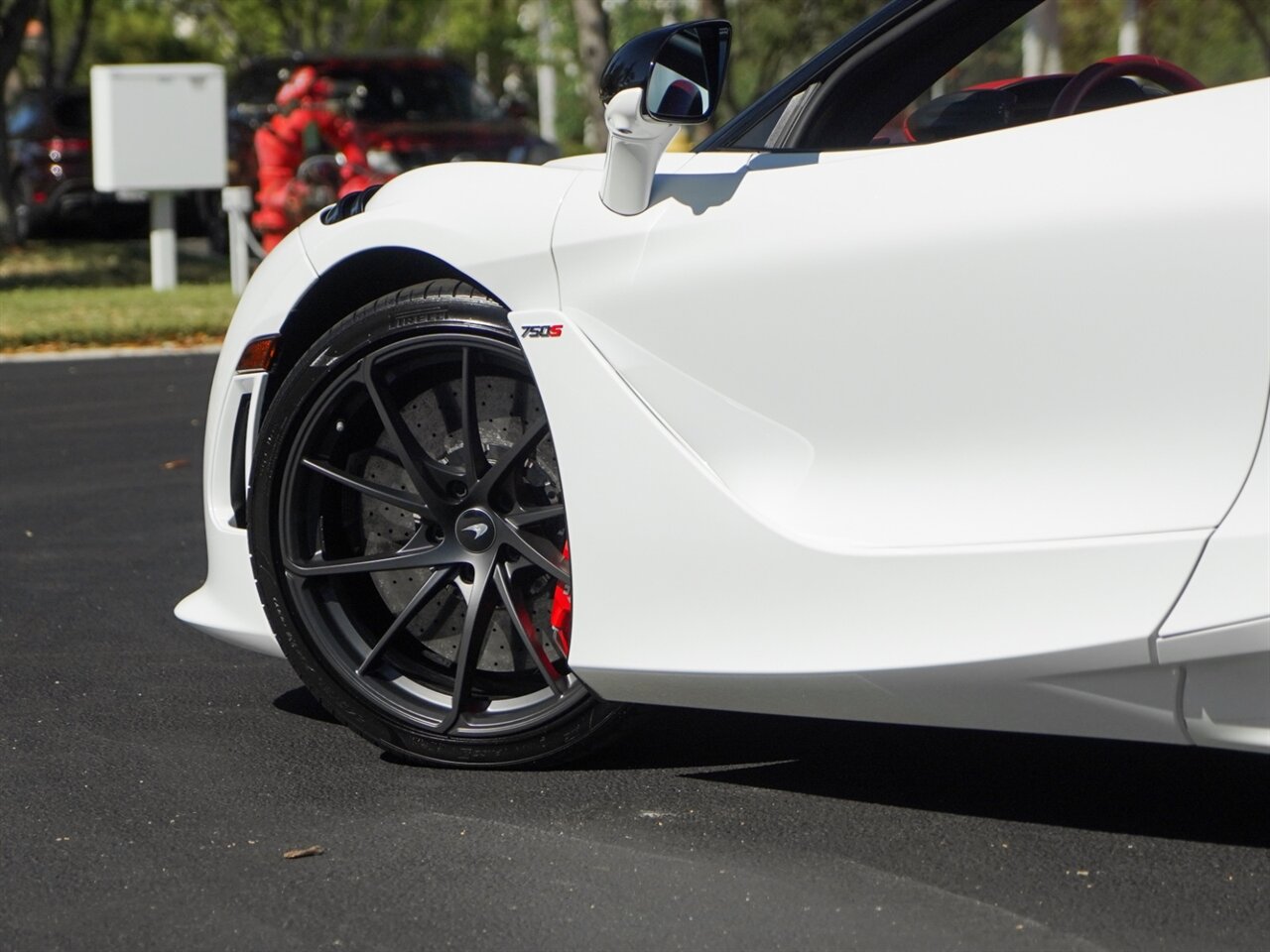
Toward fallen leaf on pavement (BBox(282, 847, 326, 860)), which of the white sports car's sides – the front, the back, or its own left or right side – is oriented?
left

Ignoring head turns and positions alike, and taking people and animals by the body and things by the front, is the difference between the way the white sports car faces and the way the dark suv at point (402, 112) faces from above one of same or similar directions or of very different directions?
very different directions

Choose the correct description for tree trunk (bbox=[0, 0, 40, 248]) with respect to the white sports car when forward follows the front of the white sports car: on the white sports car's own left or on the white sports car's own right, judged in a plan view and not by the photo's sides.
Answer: on the white sports car's own right

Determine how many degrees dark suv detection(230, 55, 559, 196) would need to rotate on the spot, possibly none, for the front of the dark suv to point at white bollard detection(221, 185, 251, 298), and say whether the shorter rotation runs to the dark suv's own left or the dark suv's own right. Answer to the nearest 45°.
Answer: approximately 90° to the dark suv's own right

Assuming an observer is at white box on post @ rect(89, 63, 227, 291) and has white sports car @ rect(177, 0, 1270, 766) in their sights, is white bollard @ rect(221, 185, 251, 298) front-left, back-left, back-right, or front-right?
front-left

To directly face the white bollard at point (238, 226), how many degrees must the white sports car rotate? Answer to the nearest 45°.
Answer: approximately 90° to its right

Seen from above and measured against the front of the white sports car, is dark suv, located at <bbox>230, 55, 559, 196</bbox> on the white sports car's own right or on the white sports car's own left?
on the white sports car's own right

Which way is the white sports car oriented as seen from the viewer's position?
to the viewer's left

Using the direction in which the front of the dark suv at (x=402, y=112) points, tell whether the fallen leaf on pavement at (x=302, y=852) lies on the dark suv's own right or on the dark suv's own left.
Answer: on the dark suv's own right
